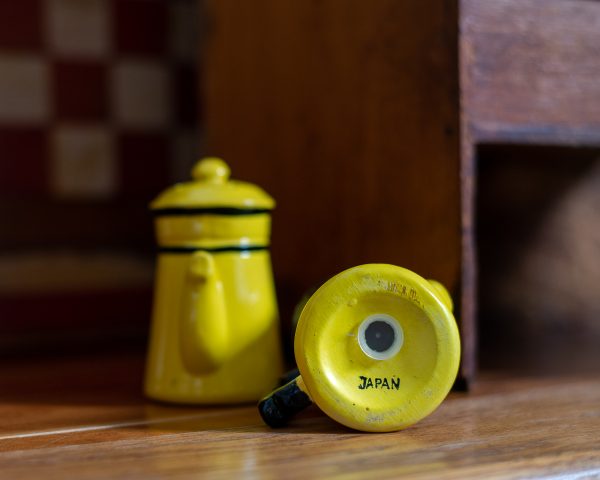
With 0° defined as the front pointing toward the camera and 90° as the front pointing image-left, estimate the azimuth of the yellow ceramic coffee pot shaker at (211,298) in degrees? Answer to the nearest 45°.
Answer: approximately 0°
